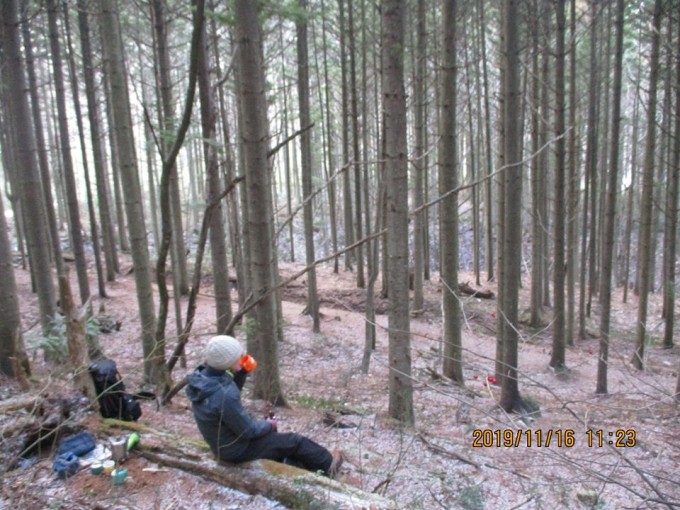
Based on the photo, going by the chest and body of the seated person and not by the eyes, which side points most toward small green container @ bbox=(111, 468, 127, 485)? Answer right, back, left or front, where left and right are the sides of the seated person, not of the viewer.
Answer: back

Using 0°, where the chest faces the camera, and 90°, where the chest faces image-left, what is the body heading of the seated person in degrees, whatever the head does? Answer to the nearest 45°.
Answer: approximately 270°

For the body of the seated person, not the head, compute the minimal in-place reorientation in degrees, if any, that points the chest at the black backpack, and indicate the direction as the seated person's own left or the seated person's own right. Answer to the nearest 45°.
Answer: approximately 135° to the seated person's own left

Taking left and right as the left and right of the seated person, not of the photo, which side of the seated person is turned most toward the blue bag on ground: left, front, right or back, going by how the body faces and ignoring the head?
back
